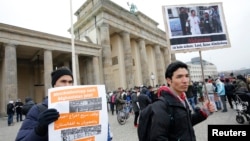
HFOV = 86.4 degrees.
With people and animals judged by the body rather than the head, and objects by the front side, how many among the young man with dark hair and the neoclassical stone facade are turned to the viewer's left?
0

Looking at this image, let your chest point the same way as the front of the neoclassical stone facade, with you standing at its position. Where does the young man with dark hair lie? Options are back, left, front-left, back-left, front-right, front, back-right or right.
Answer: front-right

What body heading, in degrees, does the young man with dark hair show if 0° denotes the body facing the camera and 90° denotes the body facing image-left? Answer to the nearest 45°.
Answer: approximately 315°

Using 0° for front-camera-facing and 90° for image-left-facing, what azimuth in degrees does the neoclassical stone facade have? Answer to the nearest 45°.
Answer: approximately 315°

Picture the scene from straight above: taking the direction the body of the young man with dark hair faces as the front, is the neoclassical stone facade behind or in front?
behind
